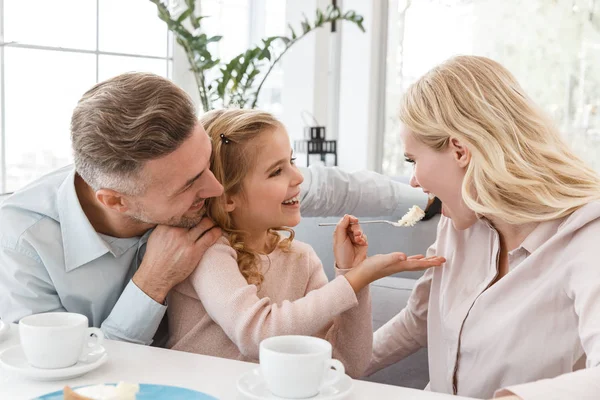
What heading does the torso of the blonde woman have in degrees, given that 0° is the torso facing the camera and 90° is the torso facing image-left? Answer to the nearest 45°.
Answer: approximately 45°

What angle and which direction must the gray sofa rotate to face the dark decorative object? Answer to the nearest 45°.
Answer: approximately 180°

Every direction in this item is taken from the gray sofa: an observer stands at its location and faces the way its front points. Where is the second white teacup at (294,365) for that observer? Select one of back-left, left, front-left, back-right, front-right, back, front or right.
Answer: front

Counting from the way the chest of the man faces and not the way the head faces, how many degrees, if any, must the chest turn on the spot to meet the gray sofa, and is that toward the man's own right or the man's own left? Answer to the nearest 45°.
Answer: approximately 90° to the man's own left

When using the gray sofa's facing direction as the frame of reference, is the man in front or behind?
in front

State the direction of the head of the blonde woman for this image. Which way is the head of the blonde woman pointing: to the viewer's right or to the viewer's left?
to the viewer's left

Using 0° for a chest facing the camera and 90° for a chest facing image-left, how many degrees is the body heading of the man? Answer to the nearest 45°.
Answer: approximately 315°

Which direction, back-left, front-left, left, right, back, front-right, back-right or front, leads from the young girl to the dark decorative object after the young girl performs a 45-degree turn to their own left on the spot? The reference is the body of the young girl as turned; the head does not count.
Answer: left

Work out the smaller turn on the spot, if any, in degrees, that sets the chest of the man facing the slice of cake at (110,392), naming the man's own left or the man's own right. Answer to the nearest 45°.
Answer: approximately 45° to the man's own right

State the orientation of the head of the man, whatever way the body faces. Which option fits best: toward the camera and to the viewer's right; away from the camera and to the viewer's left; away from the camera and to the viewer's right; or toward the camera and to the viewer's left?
toward the camera and to the viewer's right

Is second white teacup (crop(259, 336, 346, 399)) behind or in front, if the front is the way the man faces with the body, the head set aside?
in front

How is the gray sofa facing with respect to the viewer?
toward the camera
